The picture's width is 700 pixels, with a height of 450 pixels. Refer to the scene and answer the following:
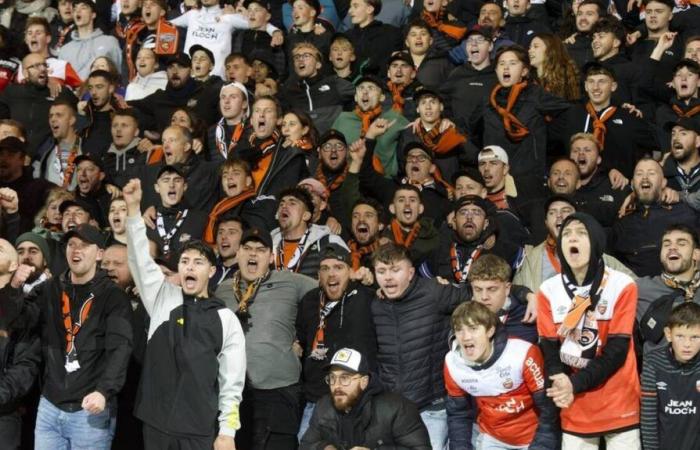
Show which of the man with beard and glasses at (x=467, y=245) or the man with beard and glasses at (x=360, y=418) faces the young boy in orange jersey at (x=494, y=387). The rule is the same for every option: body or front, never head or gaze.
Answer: the man with beard and glasses at (x=467, y=245)

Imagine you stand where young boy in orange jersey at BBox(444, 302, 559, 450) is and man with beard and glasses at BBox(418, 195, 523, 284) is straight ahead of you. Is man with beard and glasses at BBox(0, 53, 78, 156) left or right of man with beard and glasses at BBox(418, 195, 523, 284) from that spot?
left

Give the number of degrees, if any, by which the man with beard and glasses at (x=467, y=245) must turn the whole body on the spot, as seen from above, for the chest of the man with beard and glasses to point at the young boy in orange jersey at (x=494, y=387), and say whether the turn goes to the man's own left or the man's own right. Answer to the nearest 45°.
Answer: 0° — they already face them

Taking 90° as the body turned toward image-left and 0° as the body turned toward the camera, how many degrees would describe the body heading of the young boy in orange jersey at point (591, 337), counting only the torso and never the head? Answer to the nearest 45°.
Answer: approximately 45°

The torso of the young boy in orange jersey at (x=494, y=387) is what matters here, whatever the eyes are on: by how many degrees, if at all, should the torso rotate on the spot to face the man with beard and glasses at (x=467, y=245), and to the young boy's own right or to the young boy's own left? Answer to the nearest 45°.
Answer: approximately 135° to the young boy's own right

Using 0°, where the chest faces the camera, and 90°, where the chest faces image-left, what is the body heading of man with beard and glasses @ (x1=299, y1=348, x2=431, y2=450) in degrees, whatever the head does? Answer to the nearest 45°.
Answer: approximately 45°

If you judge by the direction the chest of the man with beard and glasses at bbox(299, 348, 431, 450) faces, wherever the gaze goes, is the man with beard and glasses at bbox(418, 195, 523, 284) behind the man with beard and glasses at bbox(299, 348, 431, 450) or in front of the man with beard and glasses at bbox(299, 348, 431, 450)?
behind

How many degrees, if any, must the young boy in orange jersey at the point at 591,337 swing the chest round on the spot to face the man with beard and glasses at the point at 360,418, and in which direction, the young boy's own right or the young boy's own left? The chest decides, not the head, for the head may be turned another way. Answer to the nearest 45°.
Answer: approximately 45° to the young boy's own right

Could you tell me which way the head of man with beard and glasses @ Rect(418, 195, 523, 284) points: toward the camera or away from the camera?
toward the camera

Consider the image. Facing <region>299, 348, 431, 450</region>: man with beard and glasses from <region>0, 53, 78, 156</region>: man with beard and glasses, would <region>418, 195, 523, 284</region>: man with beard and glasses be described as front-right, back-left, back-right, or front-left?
front-left

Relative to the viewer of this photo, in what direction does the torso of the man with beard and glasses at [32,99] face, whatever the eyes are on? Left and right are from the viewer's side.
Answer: facing the viewer and to the right of the viewer

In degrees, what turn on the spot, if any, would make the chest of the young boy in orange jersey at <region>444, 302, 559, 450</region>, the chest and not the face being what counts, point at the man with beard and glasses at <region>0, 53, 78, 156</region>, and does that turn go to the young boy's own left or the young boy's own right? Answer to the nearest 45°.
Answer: approximately 90° to the young boy's own right
